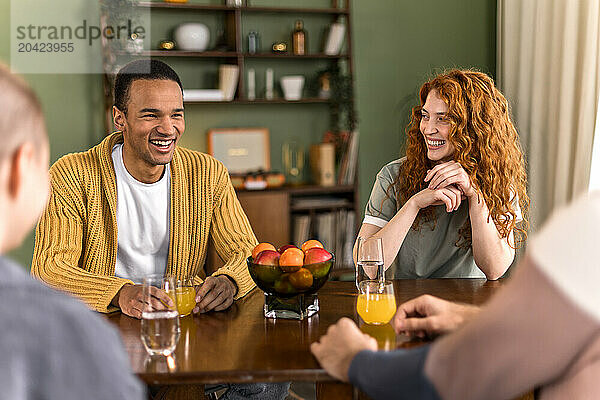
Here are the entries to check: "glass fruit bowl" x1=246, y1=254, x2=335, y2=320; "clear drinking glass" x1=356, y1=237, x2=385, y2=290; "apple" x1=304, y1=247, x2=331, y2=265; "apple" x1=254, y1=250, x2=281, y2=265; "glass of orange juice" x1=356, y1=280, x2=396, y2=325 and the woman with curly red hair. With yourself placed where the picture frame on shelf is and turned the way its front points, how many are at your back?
0

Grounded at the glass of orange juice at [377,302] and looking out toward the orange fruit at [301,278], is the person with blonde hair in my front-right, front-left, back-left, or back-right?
front-left

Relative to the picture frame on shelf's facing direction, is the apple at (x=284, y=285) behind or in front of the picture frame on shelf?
in front

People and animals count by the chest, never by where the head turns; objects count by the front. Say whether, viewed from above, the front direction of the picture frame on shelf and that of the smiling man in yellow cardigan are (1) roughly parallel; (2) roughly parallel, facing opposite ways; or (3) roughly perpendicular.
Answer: roughly parallel

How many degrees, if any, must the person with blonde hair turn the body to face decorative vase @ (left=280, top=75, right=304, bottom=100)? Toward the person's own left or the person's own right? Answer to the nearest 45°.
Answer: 0° — they already face it

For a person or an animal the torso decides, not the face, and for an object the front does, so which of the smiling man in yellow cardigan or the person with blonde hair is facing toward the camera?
the smiling man in yellow cardigan

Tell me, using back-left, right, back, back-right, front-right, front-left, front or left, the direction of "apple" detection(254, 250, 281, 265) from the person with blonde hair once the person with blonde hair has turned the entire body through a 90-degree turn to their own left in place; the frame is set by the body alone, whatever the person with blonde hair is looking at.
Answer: right

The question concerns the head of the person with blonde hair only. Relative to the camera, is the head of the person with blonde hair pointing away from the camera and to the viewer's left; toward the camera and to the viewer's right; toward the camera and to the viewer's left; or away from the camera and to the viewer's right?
away from the camera and to the viewer's right

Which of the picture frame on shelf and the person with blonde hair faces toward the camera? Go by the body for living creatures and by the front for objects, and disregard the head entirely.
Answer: the picture frame on shelf

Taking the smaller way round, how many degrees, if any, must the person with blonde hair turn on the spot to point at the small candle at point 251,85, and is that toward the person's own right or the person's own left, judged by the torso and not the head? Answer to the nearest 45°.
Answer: approximately 45° to the person's own left

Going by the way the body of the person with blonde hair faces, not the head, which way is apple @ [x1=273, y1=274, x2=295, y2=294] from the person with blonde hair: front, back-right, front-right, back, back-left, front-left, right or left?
front

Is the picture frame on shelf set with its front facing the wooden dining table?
yes

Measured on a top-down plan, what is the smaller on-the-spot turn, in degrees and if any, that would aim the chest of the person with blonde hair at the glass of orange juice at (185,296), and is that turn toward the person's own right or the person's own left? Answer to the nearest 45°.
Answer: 0° — they already face it

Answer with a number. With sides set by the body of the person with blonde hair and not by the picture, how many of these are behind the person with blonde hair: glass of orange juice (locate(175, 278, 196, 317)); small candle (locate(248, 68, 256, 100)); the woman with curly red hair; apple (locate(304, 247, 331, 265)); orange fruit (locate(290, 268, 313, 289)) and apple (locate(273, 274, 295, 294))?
0

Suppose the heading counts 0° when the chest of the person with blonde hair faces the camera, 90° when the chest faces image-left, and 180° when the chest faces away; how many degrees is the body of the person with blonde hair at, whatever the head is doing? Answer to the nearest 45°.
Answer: approximately 225°

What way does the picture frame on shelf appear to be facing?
toward the camera

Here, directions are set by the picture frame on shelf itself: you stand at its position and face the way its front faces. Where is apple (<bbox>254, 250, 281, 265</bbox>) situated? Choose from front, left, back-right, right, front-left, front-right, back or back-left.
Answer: front

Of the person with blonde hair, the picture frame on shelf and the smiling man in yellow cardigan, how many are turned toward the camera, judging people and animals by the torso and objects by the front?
2
